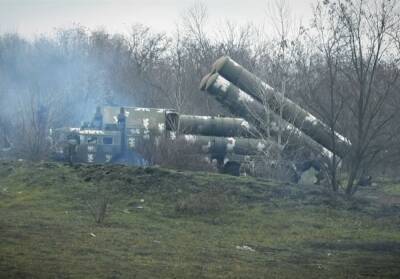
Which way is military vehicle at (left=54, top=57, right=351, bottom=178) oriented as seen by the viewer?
to the viewer's left
